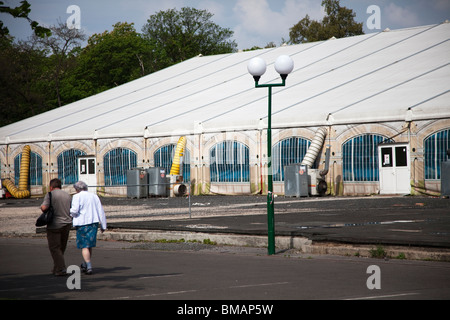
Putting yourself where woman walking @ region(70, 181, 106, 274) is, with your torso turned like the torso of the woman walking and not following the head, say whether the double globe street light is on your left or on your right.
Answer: on your right

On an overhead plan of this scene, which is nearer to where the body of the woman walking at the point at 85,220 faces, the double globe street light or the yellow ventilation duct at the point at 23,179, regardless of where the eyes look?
the yellow ventilation duct

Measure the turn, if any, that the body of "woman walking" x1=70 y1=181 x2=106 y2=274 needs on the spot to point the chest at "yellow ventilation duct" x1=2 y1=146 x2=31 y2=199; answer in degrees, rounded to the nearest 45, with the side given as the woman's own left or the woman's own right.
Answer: approximately 45° to the woman's own right

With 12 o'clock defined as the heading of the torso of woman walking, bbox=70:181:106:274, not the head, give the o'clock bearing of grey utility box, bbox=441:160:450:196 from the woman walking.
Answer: The grey utility box is roughly at 3 o'clock from the woman walking.

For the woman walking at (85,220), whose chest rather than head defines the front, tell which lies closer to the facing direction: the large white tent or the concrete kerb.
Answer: the large white tent

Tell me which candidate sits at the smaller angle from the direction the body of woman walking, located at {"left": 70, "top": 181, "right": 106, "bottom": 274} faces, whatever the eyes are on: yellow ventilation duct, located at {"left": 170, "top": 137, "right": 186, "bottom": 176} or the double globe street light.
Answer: the yellow ventilation duct

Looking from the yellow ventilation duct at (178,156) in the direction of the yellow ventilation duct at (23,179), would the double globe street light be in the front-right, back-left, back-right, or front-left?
back-left

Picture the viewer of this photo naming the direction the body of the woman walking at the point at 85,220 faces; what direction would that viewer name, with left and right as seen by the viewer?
facing away from the viewer and to the left of the viewer

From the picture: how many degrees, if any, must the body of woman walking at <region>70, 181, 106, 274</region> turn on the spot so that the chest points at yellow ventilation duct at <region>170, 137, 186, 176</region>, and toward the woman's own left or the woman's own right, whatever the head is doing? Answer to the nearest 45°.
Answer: approximately 45° to the woman's own right

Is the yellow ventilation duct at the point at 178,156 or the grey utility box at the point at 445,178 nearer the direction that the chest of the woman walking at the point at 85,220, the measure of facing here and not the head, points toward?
the yellow ventilation duct

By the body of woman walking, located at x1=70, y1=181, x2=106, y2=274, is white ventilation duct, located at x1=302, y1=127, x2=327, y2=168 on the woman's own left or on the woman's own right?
on the woman's own right
